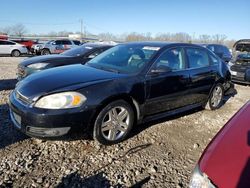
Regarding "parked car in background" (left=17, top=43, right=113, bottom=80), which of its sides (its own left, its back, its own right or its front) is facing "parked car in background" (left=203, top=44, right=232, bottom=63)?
back

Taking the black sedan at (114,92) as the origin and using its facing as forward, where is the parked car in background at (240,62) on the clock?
The parked car in background is roughly at 6 o'clock from the black sedan.

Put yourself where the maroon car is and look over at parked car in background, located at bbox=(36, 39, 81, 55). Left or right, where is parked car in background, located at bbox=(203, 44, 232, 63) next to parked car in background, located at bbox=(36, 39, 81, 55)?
right

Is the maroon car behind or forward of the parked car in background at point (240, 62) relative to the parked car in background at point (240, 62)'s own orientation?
forward

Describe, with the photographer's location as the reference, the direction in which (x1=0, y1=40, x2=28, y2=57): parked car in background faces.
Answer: facing to the left of the viewer

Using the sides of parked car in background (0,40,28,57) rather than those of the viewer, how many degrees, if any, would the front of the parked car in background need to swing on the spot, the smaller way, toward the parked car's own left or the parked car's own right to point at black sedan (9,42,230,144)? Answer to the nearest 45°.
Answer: approximately 90° to the parked car's own left

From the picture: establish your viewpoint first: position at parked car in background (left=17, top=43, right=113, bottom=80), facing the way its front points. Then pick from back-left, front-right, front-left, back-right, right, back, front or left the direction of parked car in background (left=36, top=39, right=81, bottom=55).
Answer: back-right

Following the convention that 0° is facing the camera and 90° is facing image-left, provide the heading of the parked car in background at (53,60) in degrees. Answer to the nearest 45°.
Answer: approximately 45°

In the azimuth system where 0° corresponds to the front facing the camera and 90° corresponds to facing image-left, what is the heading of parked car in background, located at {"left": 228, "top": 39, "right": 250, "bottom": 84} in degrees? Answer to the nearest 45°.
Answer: approximately 45°
